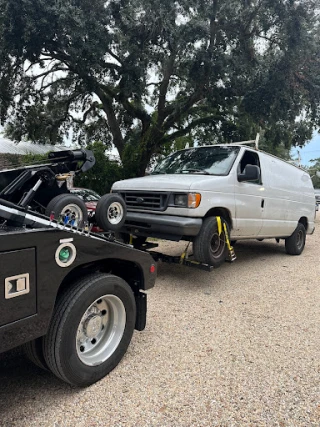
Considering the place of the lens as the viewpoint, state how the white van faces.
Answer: facing the viewer and to the left of the viewer

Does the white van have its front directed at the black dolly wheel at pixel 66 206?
yes

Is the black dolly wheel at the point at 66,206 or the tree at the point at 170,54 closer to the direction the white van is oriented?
the black dolly wheel

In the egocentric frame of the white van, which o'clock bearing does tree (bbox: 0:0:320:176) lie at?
The tree is roughly at 4 o'clock from the white van.

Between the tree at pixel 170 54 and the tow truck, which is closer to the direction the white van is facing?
the tow truck

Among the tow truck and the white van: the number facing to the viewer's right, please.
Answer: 0

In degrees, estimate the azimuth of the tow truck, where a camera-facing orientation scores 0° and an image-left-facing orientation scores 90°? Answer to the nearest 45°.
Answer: approximately 45°

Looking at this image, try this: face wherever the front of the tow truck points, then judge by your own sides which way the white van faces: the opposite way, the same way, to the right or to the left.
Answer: the same way

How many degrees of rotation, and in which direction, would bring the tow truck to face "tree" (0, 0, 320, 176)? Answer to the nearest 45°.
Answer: approximately 135° to its right

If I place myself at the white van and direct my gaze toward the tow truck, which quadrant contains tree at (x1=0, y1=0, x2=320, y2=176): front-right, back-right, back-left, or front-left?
back-right

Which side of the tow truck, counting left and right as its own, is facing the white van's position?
back
